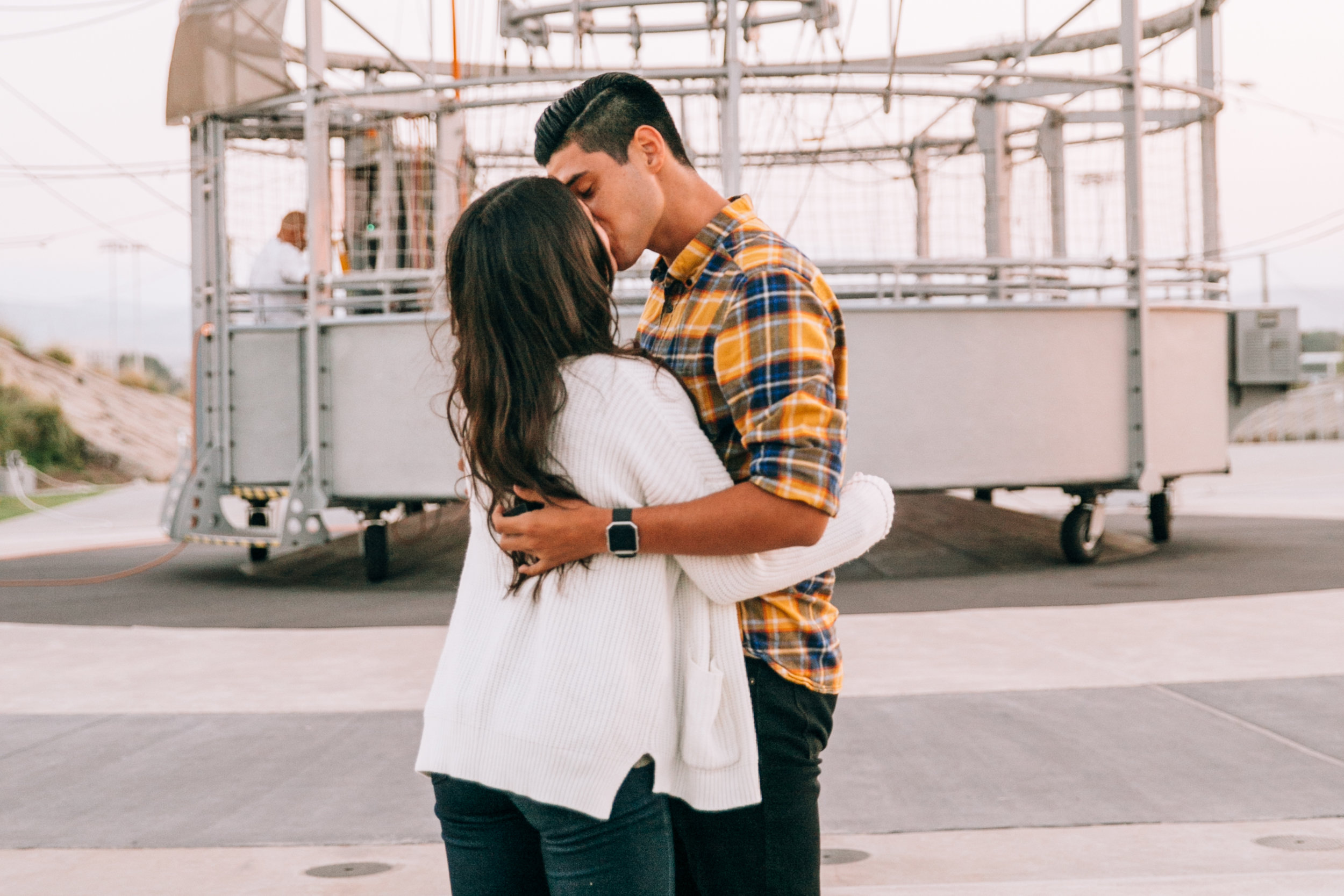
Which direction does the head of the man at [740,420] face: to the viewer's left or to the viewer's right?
to the viewer's left

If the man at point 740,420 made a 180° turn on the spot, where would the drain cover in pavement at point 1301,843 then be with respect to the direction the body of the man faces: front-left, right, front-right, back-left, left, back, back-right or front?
front-left

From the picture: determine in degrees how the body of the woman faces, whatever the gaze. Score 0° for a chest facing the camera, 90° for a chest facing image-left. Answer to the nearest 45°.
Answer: approximately 225°

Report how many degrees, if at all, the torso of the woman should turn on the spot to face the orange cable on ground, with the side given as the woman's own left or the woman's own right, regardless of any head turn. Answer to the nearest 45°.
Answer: approximately 90° to the woman's own left

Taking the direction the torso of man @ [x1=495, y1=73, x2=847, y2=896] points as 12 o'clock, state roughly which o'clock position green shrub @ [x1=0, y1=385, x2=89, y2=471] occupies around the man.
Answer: The green shrub is roughly at 2 o'clock from the man.

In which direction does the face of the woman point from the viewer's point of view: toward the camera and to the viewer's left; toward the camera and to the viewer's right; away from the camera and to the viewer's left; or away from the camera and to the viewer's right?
away from the camera and to the viewer's right

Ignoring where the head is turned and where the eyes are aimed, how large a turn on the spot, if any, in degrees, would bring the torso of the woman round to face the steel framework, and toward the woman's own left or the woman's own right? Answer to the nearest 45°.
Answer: approximately 45° to the woman's own left

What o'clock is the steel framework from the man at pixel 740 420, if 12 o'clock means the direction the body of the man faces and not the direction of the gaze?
The steel framework is roughly at 3 o'clock from the man.

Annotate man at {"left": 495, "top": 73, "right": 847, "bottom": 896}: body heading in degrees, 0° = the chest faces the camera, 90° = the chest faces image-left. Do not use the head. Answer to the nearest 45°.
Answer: approximately 90°
